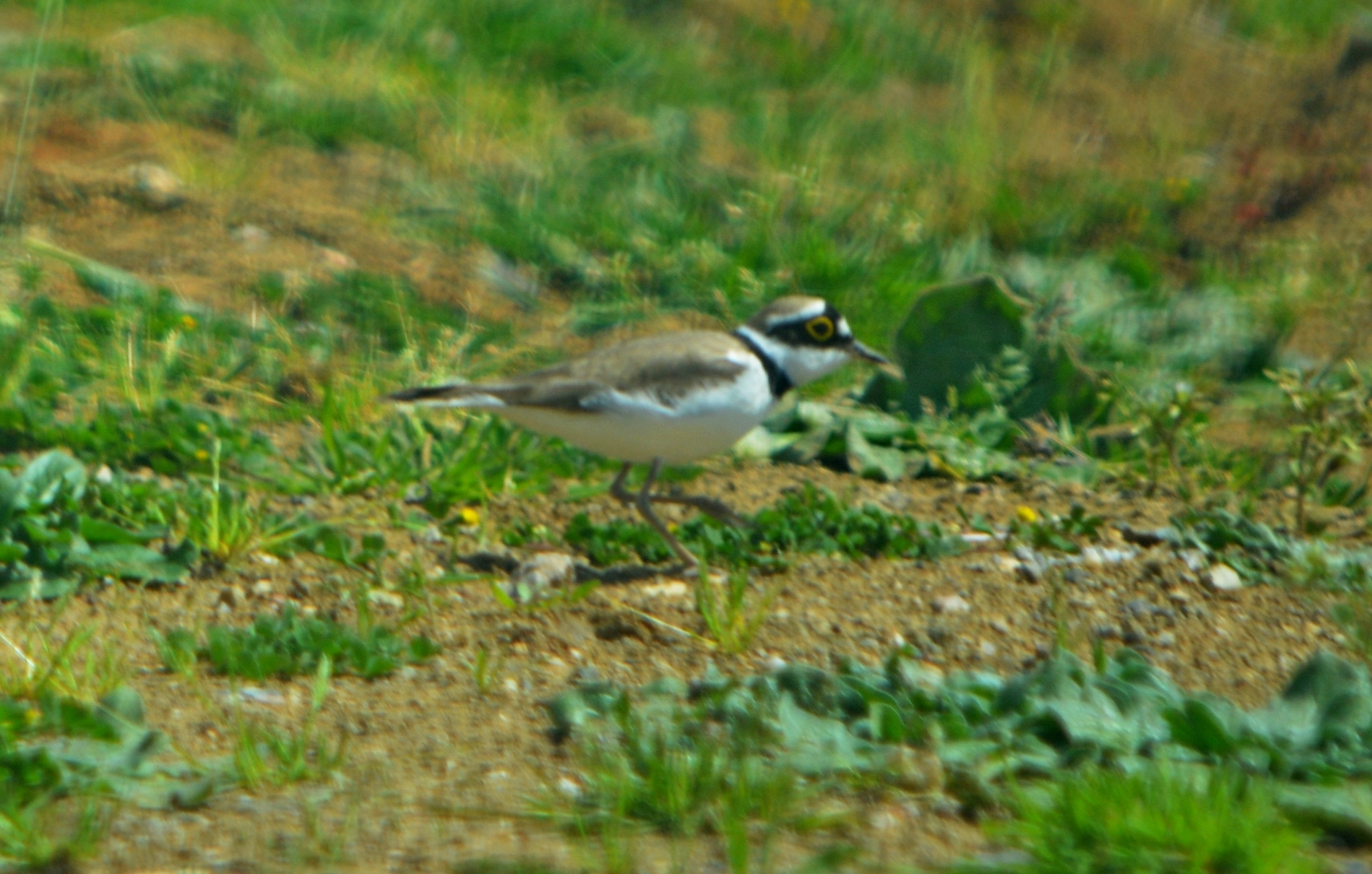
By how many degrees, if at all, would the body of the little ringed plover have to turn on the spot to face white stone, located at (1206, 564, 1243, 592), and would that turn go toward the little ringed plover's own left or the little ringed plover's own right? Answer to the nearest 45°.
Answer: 0° — it already faces it

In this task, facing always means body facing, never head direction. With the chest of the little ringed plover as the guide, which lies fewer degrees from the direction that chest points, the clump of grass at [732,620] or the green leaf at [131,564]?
the clump of grass

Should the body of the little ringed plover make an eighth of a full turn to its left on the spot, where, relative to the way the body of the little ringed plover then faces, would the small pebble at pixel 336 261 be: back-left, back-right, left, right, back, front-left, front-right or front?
left

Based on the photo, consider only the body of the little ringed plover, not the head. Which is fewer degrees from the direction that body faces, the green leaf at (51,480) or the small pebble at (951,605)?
the small pebble

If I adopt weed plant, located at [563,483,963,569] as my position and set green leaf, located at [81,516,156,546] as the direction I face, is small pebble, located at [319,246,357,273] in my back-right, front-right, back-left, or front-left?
front-right

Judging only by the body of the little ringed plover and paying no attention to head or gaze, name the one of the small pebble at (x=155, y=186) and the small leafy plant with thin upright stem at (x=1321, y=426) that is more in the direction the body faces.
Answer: the small leafy plant with thin upright stem

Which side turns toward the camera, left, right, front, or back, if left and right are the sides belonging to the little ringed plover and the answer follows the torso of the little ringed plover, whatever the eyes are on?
right

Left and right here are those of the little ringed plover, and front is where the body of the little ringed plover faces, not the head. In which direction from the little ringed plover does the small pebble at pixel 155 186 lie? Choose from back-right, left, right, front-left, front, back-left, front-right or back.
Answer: back-left

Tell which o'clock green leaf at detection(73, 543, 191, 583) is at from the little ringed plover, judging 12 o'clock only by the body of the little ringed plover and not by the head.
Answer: The green leaf is roughly at 5 o'clock from the little ringed plover.

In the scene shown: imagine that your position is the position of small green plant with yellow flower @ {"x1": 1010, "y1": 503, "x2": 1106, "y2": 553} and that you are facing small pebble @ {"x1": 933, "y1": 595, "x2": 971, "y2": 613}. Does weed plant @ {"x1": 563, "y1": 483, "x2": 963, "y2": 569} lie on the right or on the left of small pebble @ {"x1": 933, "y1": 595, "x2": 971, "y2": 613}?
right

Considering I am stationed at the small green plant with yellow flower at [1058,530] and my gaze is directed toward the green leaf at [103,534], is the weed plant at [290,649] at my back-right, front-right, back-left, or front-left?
front-left

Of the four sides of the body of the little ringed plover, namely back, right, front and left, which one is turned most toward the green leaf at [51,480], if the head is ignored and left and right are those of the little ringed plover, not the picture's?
back

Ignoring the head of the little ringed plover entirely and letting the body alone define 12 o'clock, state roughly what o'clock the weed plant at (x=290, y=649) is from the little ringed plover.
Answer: The weed plant is roughly at 4 o'clock from the little ringed plover.

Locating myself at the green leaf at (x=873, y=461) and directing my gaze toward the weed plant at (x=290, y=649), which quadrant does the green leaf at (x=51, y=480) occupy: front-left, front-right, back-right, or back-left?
front-right

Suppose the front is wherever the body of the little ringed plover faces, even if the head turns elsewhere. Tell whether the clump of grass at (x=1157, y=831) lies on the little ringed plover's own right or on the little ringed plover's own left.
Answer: on the little ringed plover's own right

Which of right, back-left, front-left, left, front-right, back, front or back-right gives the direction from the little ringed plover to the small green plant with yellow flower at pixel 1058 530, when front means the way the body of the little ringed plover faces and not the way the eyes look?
front

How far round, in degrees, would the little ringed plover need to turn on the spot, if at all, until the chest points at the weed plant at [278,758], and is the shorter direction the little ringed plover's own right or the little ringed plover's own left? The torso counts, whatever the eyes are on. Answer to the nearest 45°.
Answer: approximately 90° to the little ringed plover's own right
